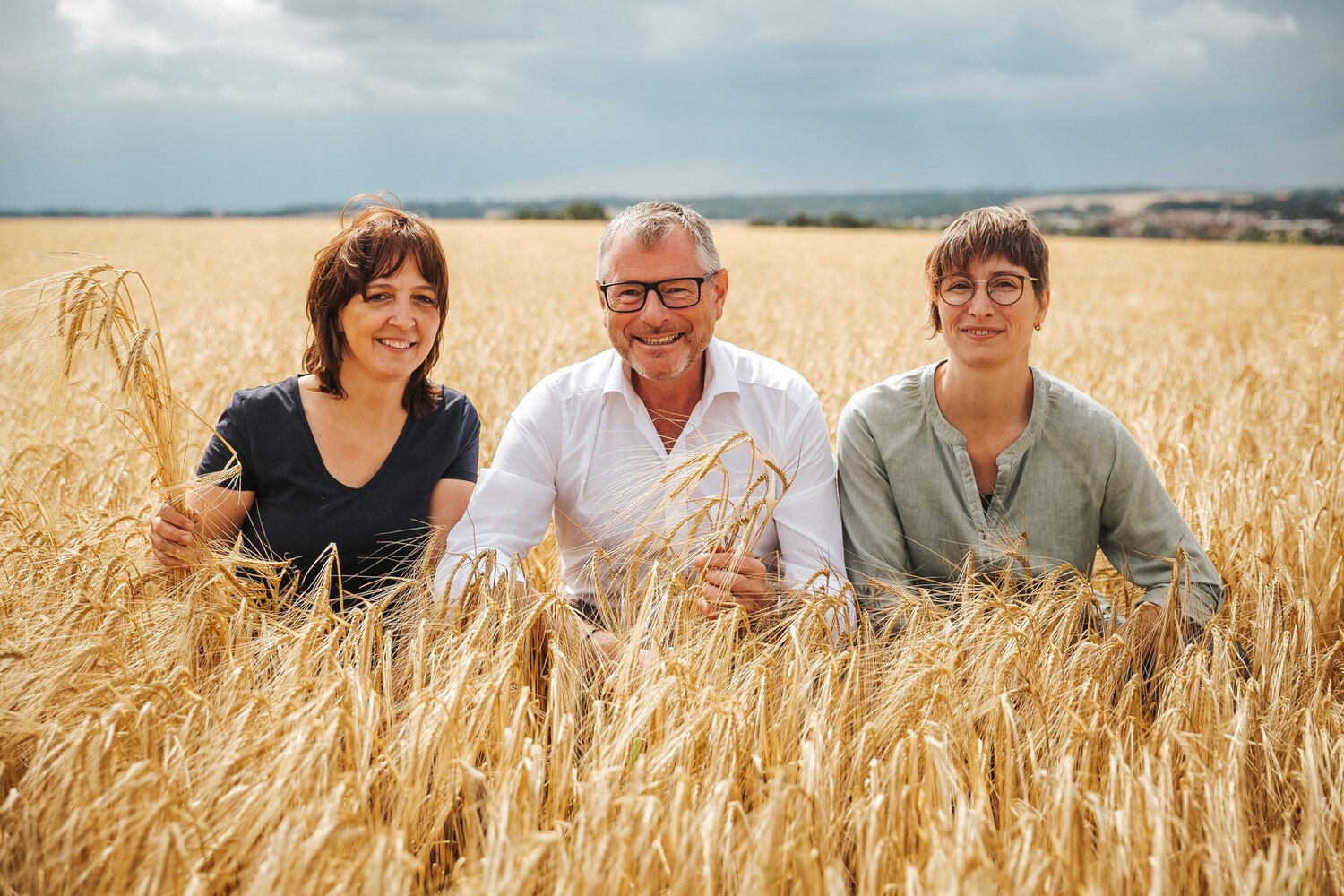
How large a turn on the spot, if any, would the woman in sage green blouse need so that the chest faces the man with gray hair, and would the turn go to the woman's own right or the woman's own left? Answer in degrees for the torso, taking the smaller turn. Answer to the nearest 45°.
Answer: approximately 90° to the woman's own right

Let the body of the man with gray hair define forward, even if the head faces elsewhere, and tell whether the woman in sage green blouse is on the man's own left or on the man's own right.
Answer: on the man's own left

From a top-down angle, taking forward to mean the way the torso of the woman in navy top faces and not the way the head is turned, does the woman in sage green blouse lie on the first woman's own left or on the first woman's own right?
on the first woman's own left

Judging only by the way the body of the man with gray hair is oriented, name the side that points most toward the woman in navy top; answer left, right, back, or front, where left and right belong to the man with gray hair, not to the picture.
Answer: right

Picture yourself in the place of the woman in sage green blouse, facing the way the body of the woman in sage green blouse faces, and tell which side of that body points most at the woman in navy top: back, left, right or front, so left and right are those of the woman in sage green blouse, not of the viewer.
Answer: right

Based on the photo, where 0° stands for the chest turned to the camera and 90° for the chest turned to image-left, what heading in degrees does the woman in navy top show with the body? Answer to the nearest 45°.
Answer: approximately 0°
